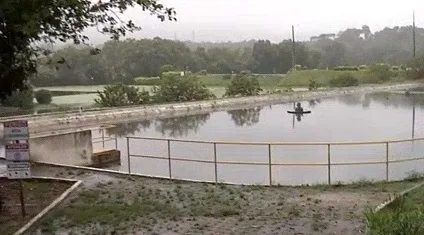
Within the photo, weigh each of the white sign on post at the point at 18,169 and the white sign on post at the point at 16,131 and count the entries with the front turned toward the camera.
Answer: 2

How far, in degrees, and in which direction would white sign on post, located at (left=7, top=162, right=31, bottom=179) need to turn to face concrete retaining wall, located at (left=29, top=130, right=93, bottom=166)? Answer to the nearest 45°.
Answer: approximately 180°

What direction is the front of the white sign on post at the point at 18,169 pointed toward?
toward the camera

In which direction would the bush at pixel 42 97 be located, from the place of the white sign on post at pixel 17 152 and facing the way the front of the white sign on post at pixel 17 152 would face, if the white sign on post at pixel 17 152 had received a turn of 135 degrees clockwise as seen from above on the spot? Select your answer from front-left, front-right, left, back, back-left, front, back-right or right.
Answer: front-right

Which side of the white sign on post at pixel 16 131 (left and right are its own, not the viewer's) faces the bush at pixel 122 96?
back

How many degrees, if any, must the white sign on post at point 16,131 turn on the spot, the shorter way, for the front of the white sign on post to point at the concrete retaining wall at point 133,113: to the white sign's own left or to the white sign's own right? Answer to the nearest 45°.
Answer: approximately 180°

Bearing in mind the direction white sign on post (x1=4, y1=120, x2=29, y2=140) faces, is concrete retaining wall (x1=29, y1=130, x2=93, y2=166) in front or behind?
behind

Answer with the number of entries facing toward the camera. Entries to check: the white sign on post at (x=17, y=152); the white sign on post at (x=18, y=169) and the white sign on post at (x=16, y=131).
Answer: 3

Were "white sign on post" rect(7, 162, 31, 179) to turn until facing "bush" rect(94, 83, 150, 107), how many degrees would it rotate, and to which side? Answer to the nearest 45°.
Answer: approximately 180°

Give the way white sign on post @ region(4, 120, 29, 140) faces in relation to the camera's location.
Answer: facing the viewer
